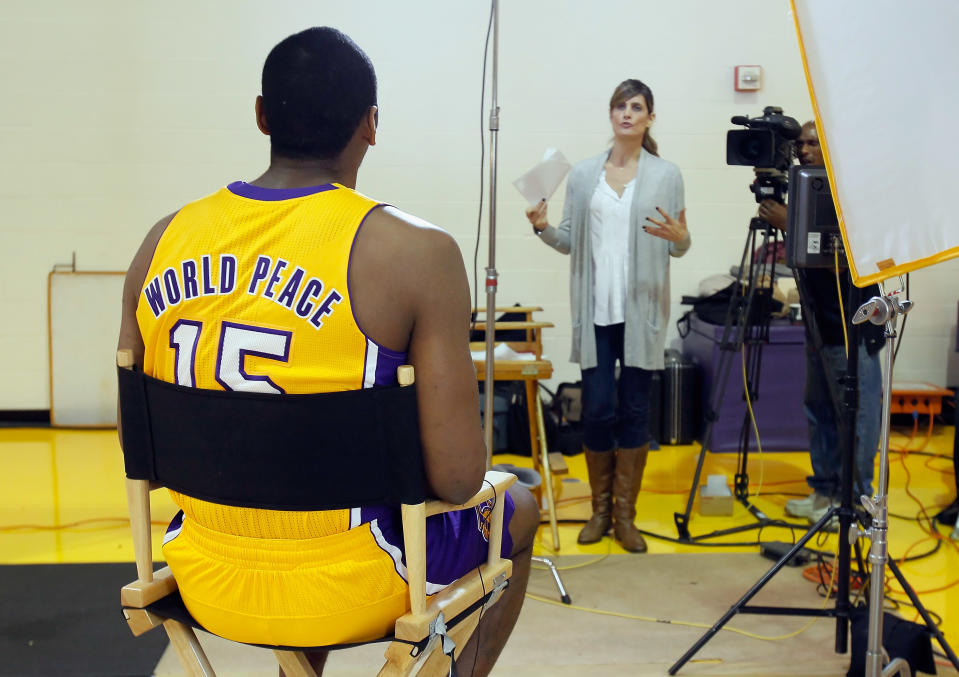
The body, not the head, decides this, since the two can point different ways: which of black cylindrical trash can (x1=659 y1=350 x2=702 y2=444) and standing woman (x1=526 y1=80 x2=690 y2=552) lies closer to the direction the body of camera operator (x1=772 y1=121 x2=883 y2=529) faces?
the standing woman

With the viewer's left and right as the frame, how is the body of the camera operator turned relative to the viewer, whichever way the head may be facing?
facing the viewer and to the left of the viewer

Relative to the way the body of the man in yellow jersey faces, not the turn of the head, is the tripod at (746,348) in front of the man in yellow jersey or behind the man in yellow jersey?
in front

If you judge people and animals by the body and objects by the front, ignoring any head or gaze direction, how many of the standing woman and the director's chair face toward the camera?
1

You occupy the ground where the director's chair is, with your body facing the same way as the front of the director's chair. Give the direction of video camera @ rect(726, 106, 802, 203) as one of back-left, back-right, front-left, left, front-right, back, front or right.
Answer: front

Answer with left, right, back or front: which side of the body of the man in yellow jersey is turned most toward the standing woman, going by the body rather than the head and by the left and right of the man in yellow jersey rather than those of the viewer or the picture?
front

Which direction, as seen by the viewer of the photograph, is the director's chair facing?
facing away from the viewer and to the right of the viewer

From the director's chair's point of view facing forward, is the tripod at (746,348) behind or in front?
in front

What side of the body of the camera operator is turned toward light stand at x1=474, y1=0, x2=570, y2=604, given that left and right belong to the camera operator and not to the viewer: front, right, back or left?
front

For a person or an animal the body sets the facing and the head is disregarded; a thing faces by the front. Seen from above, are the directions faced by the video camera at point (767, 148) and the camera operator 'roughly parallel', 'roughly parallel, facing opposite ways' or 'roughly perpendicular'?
roughly parallel

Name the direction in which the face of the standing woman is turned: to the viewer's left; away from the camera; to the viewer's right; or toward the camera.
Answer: toward the camera

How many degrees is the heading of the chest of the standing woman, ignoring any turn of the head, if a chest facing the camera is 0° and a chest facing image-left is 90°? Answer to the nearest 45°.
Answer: approximately 0°

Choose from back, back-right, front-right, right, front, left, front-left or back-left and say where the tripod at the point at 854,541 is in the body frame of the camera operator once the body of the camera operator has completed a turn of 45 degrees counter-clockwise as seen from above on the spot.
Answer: front

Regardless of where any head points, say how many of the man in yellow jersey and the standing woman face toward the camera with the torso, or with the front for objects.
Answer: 1
